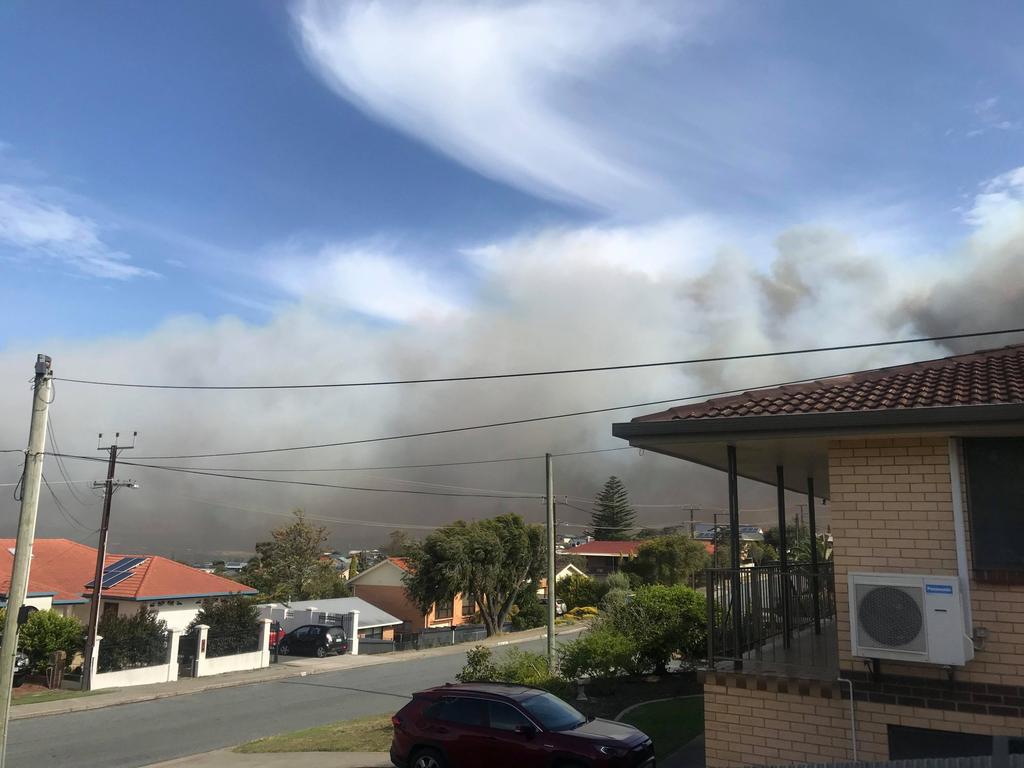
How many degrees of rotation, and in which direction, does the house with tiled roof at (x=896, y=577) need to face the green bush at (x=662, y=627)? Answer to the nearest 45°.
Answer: approximately 90° to its right

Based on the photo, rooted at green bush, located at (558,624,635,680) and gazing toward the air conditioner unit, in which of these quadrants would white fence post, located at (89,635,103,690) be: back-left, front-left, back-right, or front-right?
back-right

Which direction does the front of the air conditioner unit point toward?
toward the camera

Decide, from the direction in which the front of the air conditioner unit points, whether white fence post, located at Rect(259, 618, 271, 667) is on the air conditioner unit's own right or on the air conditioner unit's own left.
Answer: on the air conditioner unit's own right

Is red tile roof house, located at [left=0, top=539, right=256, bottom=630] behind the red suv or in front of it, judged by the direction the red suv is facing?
behind

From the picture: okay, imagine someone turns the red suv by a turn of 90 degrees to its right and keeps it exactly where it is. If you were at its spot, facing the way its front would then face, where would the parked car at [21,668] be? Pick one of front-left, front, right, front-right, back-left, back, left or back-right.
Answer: right

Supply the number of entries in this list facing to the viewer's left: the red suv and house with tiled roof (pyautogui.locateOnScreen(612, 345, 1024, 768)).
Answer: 1

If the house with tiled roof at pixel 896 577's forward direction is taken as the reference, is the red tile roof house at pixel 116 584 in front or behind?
in front

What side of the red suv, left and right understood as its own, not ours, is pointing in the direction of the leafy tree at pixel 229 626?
back

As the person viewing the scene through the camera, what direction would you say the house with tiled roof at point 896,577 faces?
facing to the left of the viewer

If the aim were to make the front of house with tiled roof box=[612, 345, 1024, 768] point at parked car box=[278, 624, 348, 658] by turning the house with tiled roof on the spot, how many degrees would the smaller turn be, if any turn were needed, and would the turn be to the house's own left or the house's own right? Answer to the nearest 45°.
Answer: approximately 45° to the house's own right

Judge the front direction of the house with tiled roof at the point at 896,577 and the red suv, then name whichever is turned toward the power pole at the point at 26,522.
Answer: the house with tiled roof

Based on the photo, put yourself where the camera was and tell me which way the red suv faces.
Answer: facing the viewer and to the right of the viewer

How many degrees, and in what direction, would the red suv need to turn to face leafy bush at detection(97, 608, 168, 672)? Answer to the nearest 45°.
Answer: approximately 180°

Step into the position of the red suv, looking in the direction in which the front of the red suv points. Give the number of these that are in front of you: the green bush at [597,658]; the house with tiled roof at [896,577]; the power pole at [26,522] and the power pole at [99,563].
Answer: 1

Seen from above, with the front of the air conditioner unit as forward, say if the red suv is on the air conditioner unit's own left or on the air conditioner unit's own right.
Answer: on the air conditioner unit's own right

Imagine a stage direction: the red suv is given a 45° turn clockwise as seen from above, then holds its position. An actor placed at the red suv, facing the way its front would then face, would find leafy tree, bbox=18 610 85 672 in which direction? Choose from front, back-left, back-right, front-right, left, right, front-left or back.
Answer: back-right
